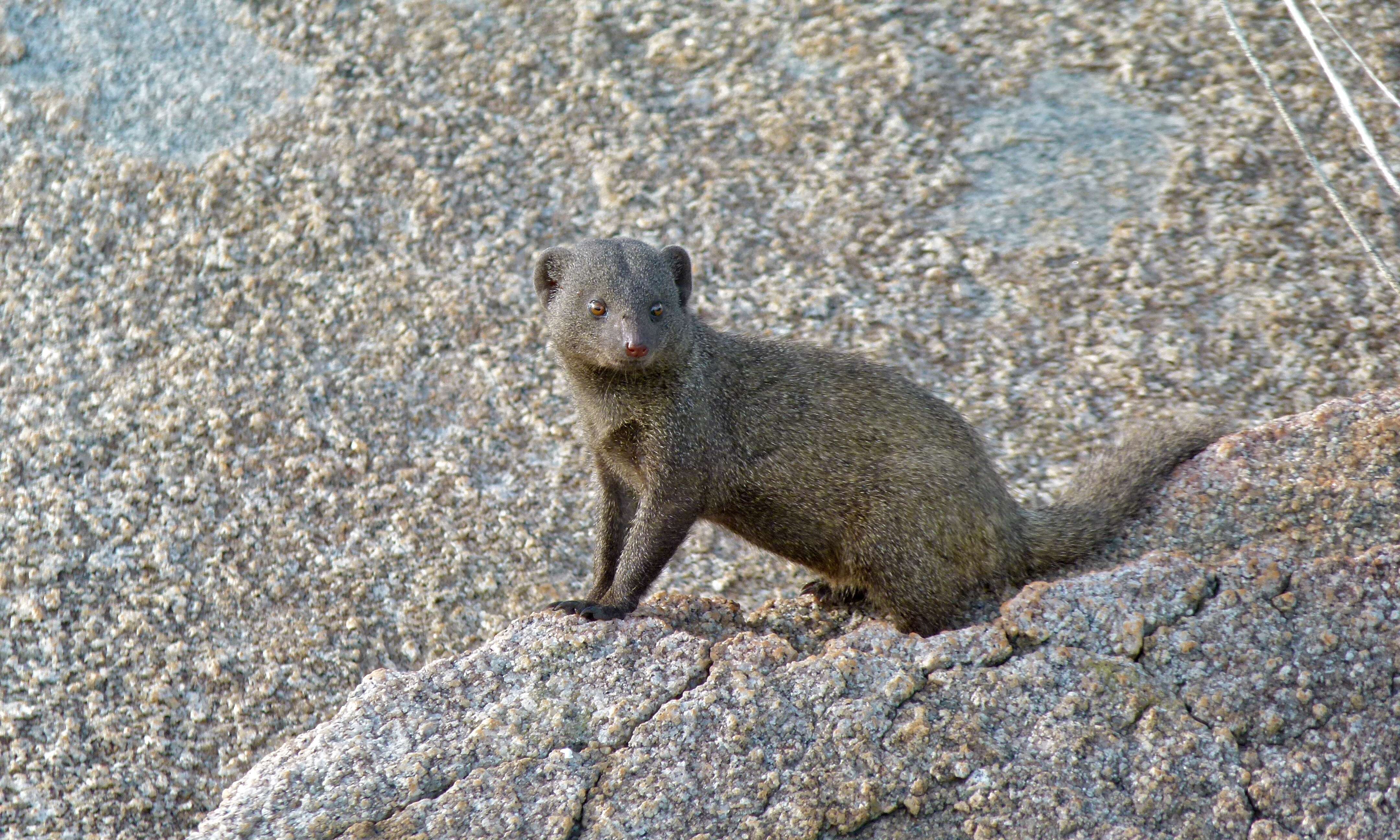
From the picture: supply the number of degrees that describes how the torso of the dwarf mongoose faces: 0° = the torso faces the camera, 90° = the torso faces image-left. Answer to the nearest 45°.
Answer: approximately 90°
